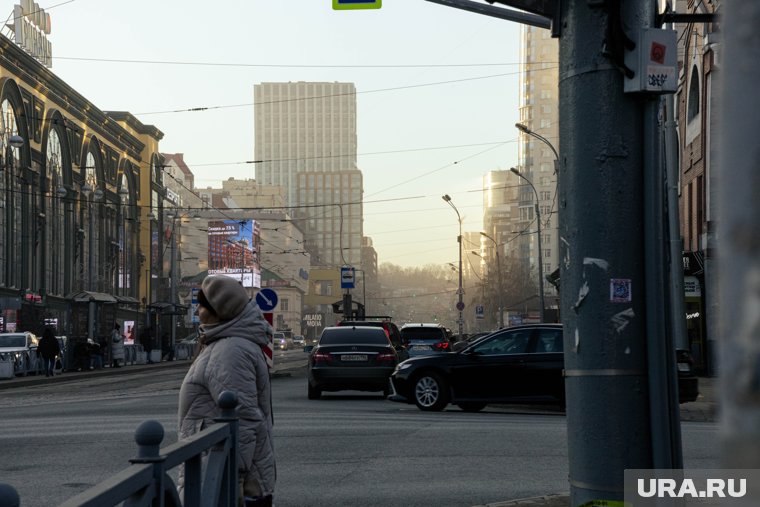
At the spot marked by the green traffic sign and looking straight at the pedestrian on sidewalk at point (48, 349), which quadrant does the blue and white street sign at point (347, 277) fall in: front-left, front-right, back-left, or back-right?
front-right

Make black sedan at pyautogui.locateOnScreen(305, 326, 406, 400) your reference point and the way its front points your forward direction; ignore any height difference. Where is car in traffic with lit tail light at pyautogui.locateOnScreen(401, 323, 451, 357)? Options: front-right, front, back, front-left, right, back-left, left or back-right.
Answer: front

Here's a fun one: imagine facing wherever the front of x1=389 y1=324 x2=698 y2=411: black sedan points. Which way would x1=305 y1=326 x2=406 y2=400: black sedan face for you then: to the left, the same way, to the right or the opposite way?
to the right

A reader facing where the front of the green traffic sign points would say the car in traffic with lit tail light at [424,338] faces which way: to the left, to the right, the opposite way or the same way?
the opposite way

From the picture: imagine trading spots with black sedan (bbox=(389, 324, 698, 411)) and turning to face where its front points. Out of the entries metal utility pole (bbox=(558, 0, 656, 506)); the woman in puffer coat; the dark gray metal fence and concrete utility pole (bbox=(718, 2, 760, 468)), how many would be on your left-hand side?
4

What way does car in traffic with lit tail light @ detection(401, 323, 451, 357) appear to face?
away from the camera

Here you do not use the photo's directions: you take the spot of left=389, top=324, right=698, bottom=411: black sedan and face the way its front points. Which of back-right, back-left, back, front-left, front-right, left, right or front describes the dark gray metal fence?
left

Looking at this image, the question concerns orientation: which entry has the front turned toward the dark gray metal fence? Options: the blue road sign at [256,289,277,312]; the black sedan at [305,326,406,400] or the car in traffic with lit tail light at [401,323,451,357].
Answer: the blue road sign

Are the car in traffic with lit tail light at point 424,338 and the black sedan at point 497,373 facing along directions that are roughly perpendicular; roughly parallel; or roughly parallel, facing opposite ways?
roughly perpendicular

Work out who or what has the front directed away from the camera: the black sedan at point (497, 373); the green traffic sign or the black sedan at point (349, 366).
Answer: the black sedan at point (349, 366)

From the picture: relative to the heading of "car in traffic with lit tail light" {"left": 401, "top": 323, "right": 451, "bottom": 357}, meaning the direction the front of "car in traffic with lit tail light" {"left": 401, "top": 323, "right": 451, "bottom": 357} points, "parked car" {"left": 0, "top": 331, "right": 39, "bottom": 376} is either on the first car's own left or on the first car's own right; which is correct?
on the first car's own left

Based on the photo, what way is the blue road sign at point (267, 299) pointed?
toward the camera

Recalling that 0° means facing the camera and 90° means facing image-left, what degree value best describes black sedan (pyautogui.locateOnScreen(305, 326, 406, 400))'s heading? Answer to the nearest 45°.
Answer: approximately 180°

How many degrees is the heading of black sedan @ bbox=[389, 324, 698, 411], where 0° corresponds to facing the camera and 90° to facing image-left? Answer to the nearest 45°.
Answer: approximately 90°

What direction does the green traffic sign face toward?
toward the camera

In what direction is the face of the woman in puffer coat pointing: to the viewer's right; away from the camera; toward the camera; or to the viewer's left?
to the viewer's left

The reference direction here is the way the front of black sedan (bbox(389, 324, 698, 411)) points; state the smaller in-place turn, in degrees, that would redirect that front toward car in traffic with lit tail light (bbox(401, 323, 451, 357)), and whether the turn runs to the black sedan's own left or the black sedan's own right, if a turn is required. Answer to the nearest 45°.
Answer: approximately 90° to the black sedan's own right

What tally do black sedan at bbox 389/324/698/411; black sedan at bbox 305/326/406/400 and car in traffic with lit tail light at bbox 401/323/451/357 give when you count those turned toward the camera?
0

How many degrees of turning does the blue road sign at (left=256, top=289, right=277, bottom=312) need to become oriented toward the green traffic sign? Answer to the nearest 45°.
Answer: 0° — it already faces it
